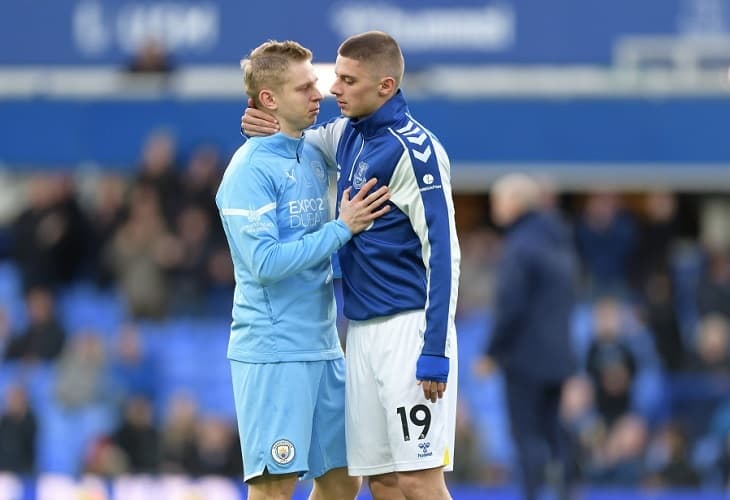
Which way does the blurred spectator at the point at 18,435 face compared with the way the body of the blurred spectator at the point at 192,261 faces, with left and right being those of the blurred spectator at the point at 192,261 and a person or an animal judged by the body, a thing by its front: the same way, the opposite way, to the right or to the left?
the same way

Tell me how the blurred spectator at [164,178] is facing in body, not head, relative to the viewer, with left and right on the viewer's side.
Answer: facing the viewer

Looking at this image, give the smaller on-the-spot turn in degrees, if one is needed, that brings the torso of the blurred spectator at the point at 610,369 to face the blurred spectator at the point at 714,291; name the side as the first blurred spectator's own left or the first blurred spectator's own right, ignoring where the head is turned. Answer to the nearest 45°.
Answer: approximately 135° to the first blurred spectator's own left

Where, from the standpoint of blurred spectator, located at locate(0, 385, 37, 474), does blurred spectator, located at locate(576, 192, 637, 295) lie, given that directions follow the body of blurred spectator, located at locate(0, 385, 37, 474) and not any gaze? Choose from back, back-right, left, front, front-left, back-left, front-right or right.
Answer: left

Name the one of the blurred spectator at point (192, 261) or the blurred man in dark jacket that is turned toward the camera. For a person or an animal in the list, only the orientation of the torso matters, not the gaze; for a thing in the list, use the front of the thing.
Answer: the blurred spectator

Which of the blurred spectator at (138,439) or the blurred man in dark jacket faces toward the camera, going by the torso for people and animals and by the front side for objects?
the blurred spectator

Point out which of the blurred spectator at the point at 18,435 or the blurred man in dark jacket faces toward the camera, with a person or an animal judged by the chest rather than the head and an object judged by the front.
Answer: the blurred spectator

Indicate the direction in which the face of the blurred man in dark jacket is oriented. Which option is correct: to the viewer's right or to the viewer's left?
to the viewer's left

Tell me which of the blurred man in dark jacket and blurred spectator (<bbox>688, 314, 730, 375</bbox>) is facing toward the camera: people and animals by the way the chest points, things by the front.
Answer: the blurred spectator

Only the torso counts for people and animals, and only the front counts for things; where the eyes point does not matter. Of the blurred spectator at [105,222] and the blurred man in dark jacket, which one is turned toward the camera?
the blurred spectator

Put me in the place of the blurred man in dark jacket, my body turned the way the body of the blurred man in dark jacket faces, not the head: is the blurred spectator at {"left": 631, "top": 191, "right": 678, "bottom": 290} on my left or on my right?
on my right

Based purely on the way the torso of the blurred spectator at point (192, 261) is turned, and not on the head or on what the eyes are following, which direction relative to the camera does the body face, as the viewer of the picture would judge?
toward the camera

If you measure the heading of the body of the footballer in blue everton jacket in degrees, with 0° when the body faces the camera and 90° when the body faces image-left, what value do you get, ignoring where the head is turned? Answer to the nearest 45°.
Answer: approximately 45°
